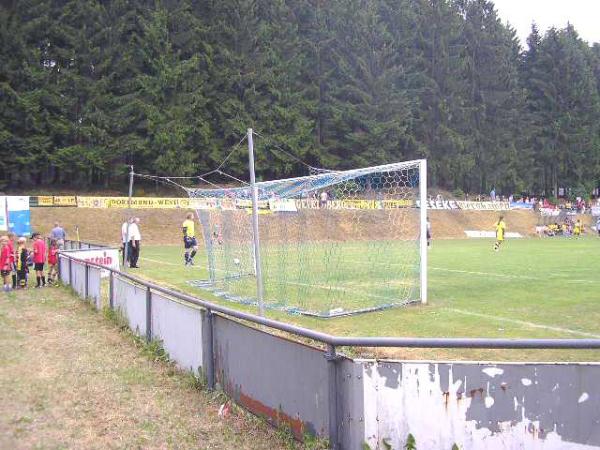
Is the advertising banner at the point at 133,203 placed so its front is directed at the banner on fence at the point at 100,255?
yes

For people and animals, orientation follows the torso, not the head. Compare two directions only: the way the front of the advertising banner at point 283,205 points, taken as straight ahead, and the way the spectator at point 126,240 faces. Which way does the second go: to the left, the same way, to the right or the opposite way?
to the left

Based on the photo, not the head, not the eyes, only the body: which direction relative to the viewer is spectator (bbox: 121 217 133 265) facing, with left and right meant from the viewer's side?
facing to the right of the viewer

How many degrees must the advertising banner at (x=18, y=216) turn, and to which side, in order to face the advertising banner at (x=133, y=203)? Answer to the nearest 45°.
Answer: approximately 135° to its left

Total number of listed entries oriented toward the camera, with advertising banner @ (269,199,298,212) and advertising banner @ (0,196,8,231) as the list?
2

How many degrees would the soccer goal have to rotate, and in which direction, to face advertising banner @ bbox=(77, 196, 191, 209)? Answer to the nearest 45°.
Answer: approximately 90° to its left

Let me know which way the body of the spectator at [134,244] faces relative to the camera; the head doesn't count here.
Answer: to the viewer's right

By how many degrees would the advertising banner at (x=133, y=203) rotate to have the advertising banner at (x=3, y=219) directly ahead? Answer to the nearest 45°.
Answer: approximately 45° to its right

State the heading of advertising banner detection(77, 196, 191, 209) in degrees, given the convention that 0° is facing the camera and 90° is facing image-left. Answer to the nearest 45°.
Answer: approximately 0°

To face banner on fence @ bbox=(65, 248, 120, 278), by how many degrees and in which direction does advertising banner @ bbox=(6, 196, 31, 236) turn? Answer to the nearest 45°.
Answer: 0° — it already faces it
